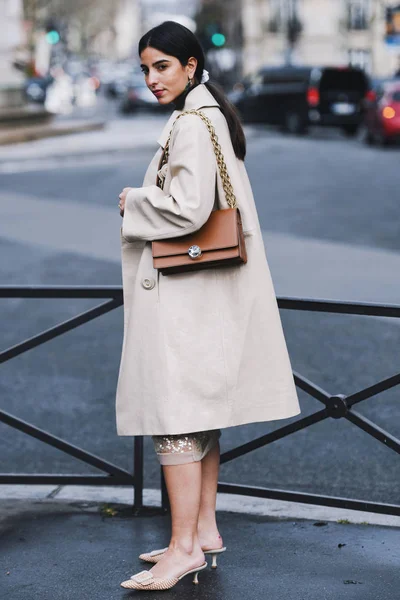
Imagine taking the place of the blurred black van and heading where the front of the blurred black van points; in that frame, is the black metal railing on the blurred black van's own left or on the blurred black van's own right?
on the blurred black van's own left

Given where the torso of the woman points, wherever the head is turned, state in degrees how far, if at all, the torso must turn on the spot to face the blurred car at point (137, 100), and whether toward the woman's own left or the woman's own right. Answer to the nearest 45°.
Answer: approximately 90° to the woman's own right

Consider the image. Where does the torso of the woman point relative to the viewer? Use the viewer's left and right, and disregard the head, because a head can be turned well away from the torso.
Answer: facing to the left of the viewer

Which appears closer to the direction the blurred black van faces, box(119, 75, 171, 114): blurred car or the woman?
the blurred car

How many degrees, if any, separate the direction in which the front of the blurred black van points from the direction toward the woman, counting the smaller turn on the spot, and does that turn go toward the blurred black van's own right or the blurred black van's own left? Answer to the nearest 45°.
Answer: approximately 135° to the blurred black van's own left

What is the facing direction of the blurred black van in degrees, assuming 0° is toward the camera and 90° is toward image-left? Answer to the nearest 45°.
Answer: approximately 135°

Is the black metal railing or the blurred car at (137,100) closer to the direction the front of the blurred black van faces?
the blurred car
